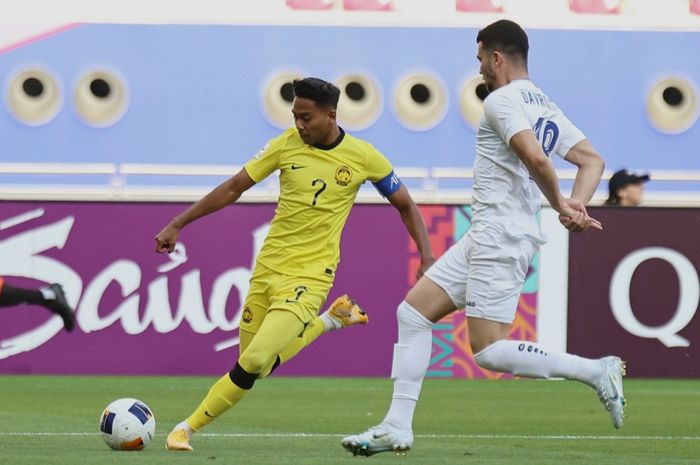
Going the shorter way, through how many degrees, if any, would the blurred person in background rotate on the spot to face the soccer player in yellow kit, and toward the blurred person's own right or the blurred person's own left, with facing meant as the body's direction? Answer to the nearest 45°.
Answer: approximately 90° to the blurred person's own right

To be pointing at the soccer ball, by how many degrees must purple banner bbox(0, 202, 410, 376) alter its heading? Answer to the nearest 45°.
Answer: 0° — it already faces it

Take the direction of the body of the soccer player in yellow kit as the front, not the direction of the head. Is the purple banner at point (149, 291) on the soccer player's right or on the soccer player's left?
on the soccer player's right

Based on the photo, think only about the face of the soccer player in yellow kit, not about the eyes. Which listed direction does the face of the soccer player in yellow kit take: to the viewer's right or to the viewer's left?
to the viewer's left

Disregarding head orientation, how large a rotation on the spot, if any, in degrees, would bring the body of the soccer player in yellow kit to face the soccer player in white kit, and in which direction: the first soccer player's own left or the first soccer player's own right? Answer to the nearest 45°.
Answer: approximately 90° to the first soccer player's own left

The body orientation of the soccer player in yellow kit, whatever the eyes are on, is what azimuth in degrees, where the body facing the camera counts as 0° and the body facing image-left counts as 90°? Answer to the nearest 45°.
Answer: approximately 45°

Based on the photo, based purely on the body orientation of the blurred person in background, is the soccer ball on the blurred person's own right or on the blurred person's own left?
on the blurred person's own right

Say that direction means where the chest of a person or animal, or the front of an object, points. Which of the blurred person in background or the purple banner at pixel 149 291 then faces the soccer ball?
the purple banner
